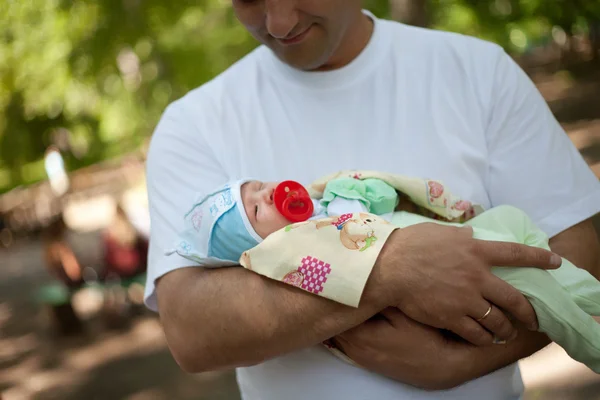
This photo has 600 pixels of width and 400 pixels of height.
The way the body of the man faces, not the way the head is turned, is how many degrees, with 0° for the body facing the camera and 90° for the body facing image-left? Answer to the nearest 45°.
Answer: approximately 0°

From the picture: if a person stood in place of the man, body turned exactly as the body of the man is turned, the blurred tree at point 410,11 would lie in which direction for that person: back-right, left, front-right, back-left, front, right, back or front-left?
back

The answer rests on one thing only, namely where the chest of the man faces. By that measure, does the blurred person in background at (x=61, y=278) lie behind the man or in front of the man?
behind
